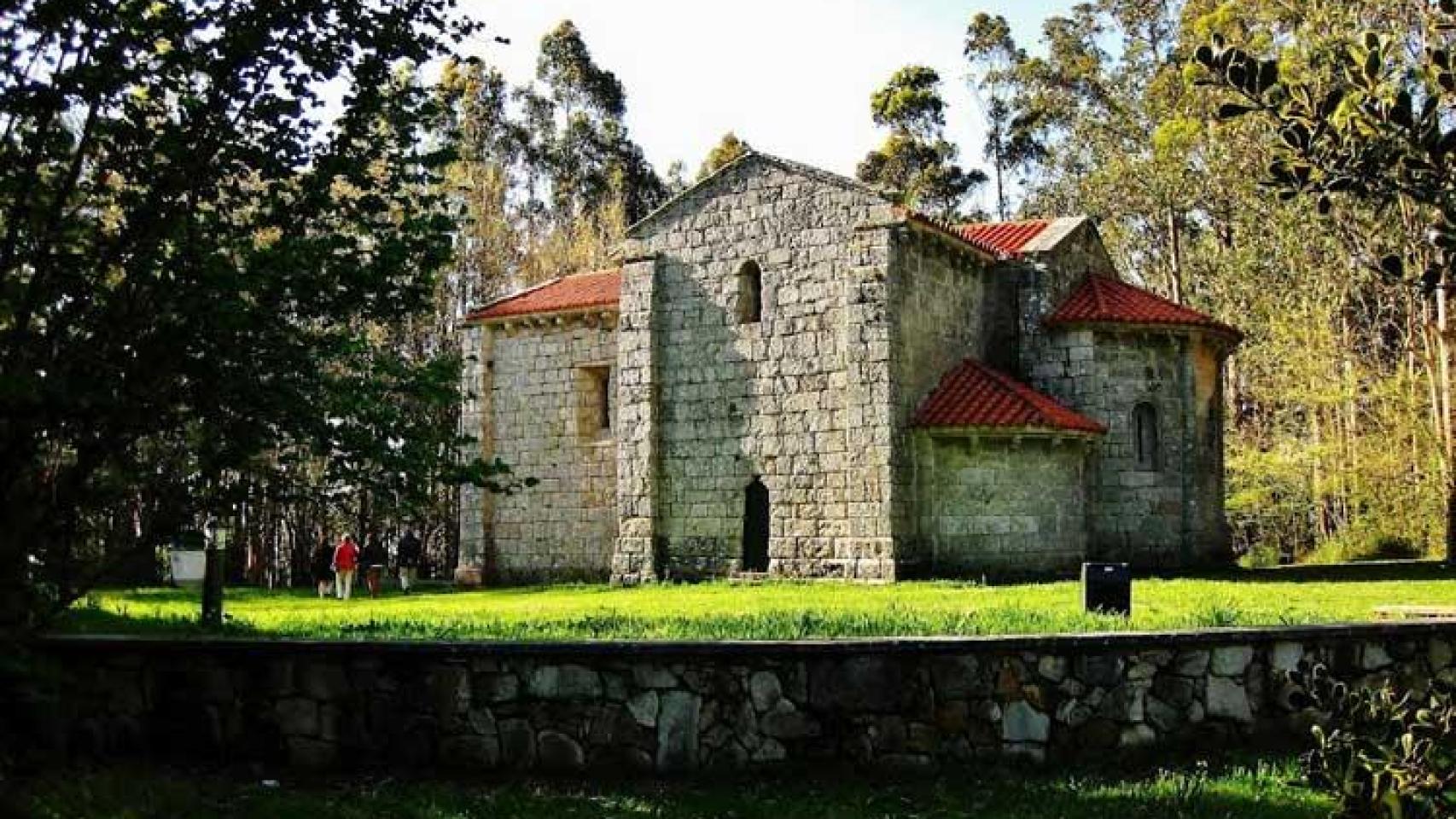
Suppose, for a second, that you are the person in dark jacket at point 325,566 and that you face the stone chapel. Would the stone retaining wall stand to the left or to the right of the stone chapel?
right
